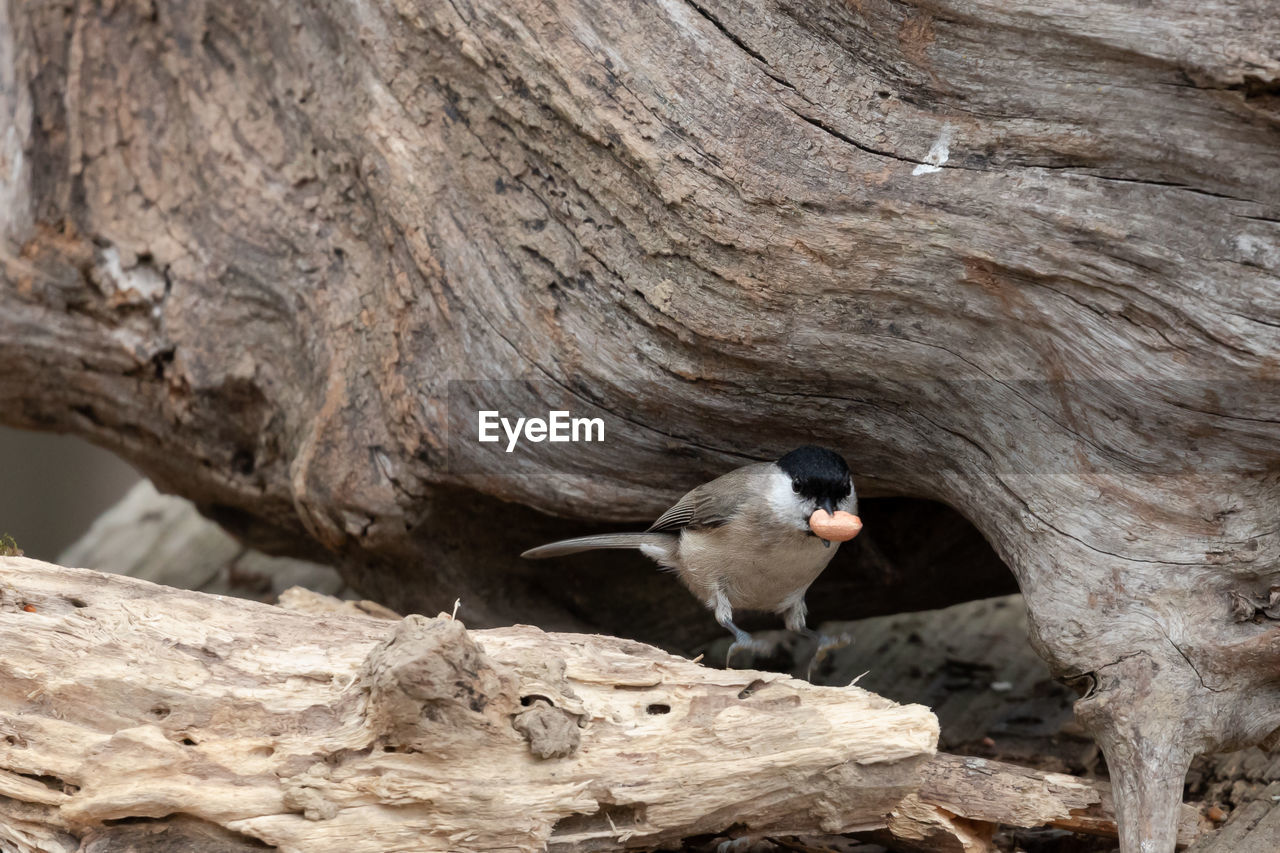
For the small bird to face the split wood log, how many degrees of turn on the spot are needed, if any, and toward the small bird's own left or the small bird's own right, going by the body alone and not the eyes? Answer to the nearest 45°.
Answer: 0° — it already faces it

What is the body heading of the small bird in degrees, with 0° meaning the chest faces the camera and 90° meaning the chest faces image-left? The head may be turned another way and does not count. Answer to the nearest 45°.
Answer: approximately 315°

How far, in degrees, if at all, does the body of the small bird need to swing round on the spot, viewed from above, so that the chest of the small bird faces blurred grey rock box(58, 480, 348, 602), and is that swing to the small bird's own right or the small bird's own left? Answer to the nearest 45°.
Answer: approximately 180°
